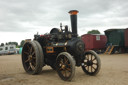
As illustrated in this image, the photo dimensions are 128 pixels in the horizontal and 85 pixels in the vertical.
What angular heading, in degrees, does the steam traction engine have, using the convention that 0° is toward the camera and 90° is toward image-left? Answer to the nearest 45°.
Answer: approximately 315°
